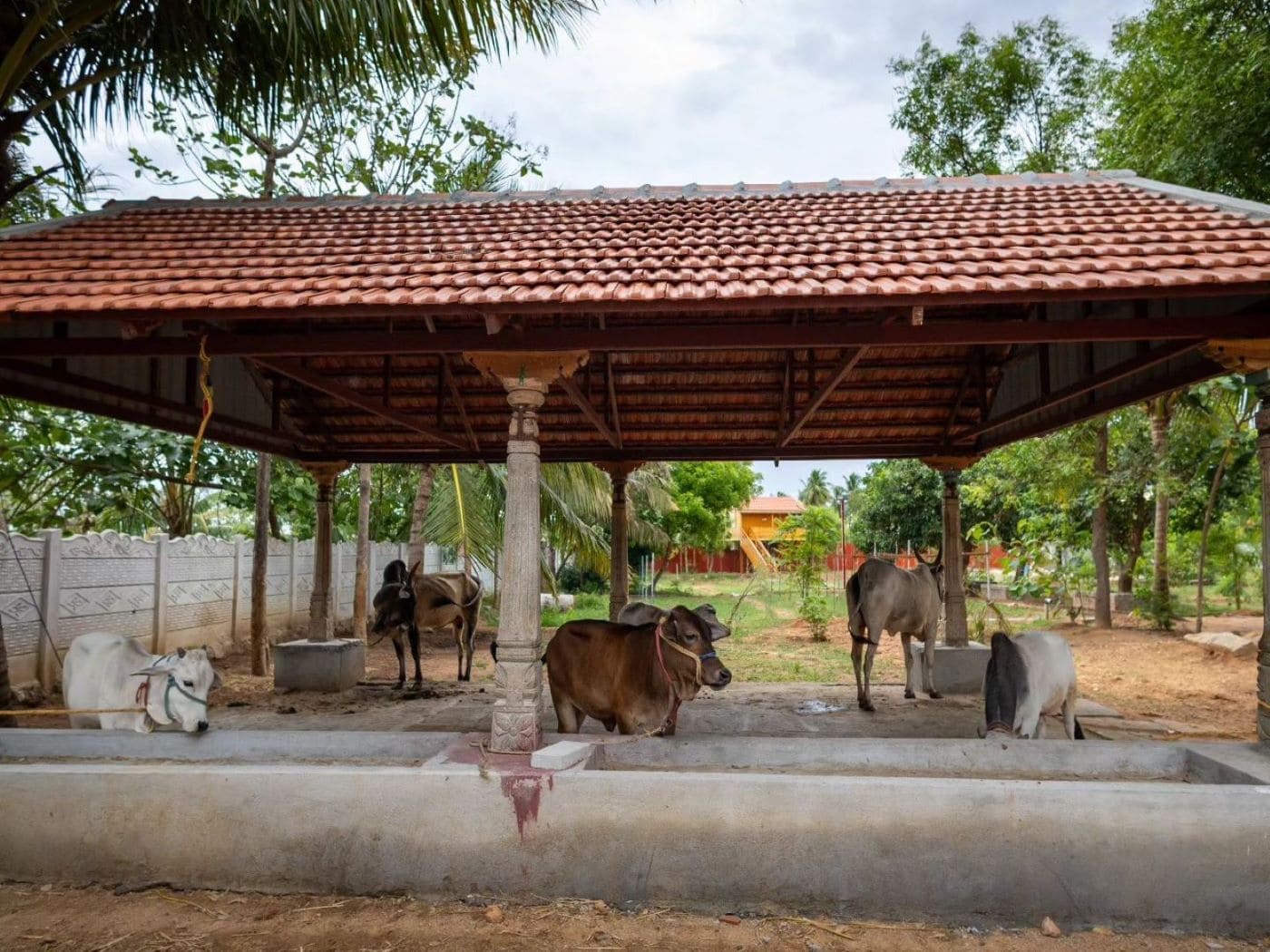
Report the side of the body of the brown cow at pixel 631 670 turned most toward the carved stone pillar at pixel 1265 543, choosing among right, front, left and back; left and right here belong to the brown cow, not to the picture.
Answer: front

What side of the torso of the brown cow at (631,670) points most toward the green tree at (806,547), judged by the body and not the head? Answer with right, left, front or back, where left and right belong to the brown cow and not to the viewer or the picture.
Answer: left

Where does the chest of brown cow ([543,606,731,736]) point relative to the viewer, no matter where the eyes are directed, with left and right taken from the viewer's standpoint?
facing to the right of the viewer

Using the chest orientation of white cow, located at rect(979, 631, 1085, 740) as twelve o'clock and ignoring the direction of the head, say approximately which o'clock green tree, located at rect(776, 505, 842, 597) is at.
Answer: The green tree is roughly at 4 o'clock from the white cow.

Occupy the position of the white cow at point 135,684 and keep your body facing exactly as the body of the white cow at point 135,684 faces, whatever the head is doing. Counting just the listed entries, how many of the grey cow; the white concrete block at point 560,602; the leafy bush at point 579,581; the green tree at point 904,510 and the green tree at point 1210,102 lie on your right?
0

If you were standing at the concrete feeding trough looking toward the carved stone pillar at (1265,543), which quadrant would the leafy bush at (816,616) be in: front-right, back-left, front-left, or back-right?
front-left

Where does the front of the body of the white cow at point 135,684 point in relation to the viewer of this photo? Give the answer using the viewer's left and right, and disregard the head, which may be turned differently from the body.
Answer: facing the viewer and to the right of the viewer

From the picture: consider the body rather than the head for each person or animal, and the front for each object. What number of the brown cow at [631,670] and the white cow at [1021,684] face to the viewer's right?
1

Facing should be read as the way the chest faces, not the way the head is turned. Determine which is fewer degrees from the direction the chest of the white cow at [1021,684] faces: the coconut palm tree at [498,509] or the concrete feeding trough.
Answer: the concrete feeding trough

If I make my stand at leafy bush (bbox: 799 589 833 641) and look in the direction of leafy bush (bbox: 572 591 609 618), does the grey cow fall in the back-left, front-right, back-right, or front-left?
back-left
